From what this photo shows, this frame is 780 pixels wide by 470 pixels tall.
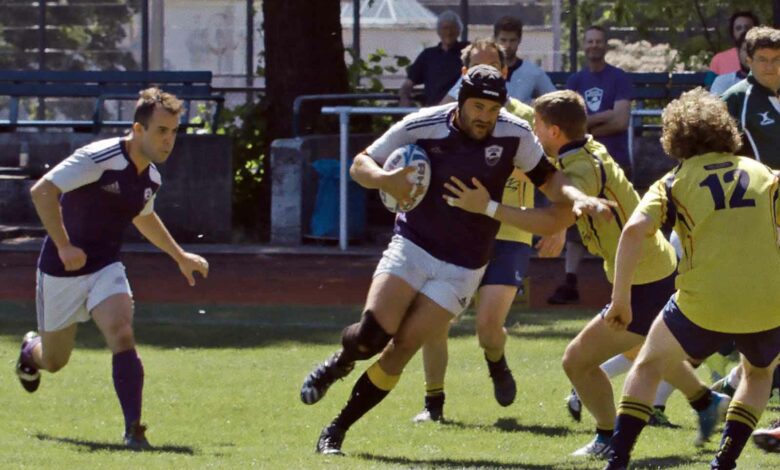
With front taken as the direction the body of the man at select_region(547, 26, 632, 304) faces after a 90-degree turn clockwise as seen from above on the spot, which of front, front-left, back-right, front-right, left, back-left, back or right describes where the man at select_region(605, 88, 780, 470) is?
left

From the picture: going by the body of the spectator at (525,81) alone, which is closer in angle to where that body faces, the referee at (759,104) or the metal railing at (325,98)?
the referee

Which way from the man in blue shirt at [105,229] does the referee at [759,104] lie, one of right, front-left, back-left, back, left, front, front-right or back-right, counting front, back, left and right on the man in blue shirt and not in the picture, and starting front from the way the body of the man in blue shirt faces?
front-left

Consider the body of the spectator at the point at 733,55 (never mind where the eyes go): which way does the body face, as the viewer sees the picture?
toward the camera

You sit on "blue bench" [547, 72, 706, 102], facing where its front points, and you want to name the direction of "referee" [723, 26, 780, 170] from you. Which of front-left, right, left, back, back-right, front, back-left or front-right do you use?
front

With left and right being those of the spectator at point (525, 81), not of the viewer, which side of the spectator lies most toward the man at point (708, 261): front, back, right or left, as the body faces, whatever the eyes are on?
front

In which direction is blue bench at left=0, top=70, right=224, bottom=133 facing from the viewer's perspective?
toward the camera

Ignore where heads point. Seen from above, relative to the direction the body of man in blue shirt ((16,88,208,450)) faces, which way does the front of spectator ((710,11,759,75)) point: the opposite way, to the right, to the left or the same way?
to the right

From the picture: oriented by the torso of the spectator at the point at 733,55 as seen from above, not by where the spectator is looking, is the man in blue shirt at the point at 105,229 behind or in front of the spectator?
in front

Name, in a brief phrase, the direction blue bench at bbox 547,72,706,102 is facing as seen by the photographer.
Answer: facing the viewer

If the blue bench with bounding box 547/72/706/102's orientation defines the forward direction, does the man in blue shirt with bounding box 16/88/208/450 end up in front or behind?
in front
